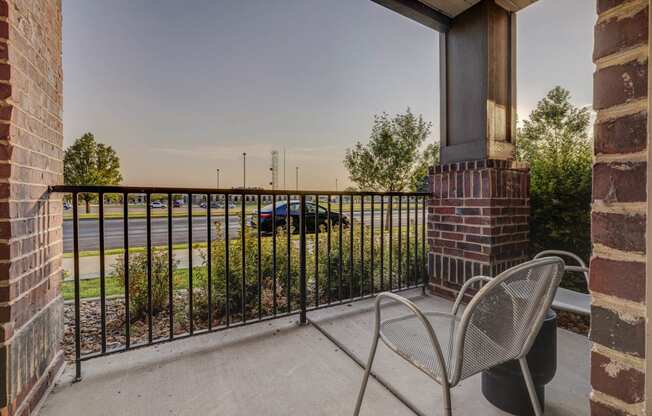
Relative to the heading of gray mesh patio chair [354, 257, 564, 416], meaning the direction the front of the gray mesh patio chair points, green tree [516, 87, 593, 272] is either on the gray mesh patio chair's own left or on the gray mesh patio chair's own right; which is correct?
on the gray mesh patio chair's own right

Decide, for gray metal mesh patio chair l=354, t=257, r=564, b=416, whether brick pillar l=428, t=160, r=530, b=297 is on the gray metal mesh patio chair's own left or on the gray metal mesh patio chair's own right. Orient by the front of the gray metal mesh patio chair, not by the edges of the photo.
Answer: on the gray metal mesh patio chair's own right
